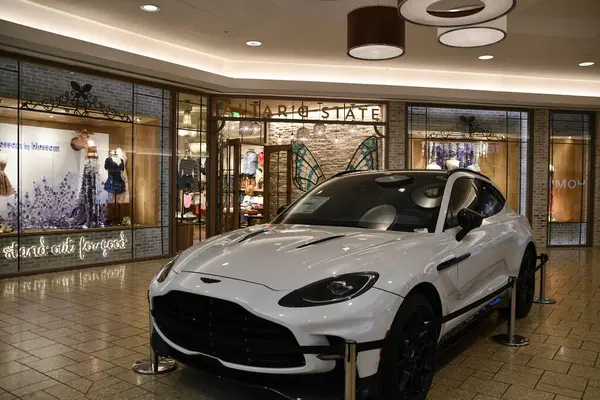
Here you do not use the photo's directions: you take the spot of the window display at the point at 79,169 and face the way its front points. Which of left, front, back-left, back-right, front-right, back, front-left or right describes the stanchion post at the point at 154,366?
front-right

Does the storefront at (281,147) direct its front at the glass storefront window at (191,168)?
no

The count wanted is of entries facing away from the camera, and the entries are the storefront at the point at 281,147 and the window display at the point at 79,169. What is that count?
0

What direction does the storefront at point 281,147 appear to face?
toward the camera

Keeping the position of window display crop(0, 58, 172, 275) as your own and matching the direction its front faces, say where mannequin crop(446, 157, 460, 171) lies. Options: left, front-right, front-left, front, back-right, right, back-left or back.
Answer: front-left

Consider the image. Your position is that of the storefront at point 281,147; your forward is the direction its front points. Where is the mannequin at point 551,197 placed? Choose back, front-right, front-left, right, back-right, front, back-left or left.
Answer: left

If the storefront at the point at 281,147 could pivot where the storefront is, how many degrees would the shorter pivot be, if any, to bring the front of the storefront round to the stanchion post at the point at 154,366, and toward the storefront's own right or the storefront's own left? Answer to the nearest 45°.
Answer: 0° — it already faces it

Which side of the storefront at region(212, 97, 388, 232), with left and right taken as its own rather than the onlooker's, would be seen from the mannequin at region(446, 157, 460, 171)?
left

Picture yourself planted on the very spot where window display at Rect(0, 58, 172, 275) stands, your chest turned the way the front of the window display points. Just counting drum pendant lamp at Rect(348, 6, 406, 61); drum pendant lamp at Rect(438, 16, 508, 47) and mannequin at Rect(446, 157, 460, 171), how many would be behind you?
0

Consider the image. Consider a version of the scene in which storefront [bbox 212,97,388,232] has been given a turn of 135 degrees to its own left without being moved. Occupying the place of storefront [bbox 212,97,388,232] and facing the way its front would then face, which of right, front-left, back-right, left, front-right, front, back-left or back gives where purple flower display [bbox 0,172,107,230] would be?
back

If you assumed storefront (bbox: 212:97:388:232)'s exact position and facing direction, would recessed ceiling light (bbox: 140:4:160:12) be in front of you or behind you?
in front

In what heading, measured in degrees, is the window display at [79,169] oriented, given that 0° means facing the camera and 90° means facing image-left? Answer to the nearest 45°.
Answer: approximately 315°

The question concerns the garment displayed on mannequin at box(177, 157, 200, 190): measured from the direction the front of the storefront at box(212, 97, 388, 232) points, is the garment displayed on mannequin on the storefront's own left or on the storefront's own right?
on the storefront's own right

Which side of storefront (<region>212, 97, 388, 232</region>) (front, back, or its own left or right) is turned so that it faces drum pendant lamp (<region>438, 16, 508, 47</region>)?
front
